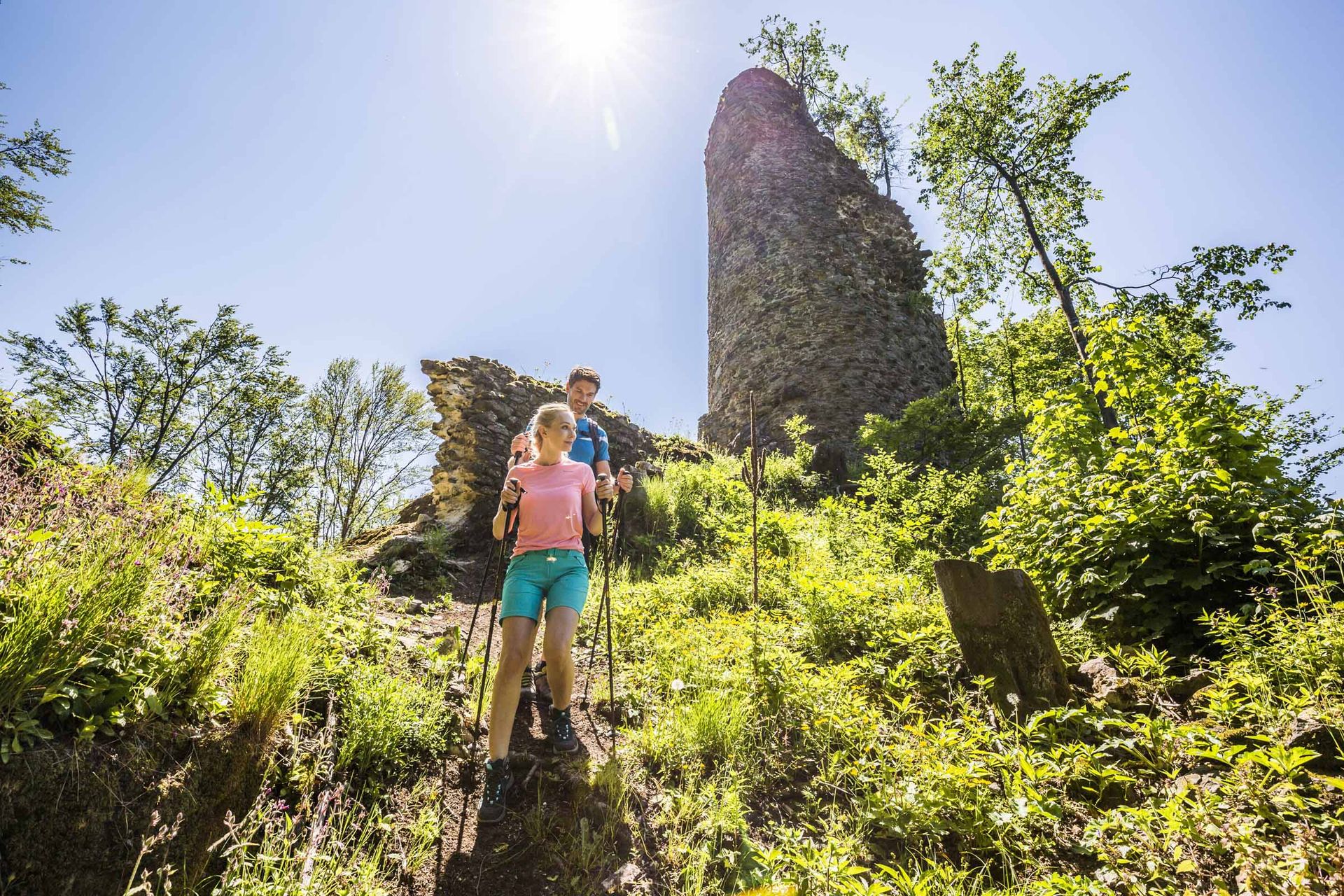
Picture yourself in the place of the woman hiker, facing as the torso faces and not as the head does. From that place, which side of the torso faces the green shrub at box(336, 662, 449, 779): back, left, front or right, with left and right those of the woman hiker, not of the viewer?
right

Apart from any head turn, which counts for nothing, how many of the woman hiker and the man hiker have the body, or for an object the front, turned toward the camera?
2

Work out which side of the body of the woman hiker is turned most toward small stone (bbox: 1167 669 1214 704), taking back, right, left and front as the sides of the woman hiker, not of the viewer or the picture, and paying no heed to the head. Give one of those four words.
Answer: left

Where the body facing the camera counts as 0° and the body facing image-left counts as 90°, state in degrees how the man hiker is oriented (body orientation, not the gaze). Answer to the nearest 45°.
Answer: approximately 0°

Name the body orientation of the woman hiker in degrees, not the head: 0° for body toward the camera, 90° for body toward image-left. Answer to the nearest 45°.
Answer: approximately 0°

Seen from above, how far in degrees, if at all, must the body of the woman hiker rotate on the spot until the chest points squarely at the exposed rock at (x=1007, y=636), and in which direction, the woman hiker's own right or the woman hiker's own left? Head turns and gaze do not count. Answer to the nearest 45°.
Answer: approximately 90° to the woman hiker's own left

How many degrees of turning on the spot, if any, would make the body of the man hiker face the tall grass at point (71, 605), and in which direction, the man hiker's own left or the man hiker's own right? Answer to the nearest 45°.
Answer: approximately 45° to the man hiker's own right
